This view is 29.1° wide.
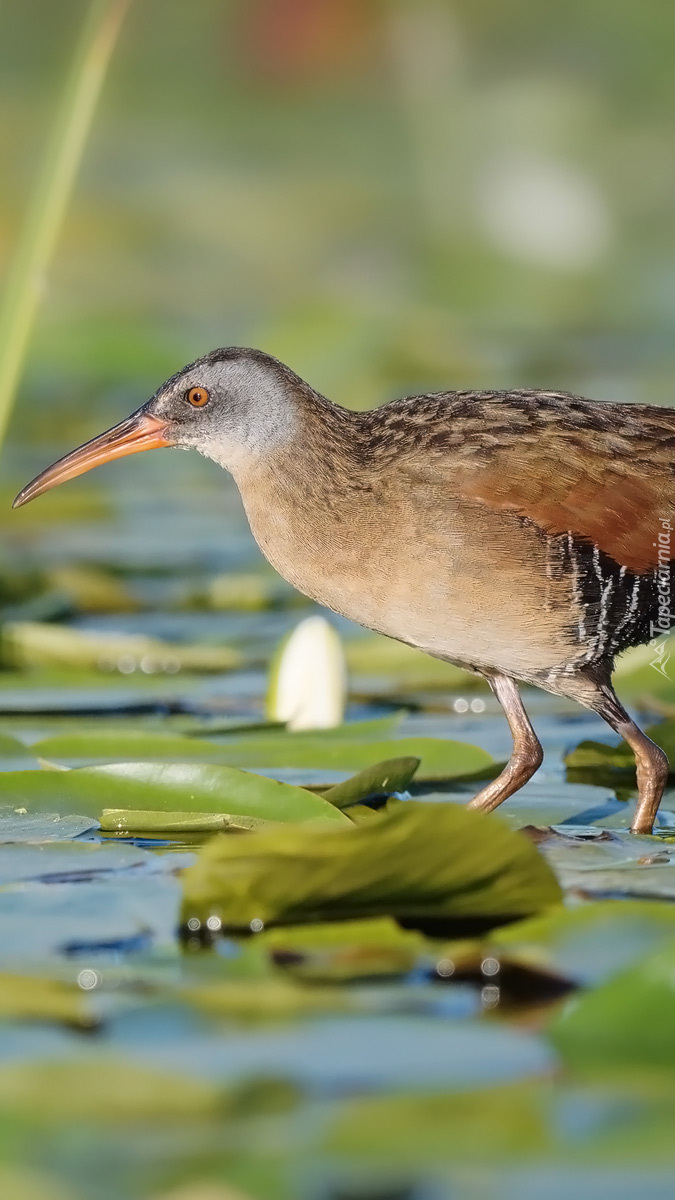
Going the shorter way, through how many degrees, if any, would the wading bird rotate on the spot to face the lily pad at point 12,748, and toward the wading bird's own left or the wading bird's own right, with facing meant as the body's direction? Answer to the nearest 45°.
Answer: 0° — it already faces it

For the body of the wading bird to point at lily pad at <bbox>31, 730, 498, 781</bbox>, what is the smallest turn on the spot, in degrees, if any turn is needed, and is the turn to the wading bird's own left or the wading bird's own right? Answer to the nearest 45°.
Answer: approximately 45° to the wading bird's own right

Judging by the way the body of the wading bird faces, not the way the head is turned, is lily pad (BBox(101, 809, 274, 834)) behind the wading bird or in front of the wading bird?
in front

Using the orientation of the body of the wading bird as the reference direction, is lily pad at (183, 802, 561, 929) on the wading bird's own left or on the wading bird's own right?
on the wading bird's own left

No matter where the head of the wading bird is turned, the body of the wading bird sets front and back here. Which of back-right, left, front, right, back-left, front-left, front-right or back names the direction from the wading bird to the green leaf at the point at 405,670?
right

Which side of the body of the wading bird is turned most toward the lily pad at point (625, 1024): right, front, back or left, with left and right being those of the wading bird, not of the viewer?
left

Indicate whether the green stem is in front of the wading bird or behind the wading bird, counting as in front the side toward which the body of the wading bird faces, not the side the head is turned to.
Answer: in front

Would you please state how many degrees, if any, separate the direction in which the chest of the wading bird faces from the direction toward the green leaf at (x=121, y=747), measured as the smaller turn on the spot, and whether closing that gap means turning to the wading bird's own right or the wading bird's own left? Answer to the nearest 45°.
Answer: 0° — it already faces it

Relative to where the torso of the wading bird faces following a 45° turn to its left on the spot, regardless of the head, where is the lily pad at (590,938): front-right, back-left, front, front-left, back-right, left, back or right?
front-left

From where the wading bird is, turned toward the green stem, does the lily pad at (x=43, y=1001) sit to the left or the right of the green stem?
left

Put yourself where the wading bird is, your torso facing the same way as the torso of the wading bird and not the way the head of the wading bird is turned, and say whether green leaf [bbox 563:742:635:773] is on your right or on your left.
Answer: on your right

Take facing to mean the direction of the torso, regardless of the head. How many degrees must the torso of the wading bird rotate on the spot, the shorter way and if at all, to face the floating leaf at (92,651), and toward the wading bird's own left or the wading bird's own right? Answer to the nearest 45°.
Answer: approximately 45° to the wading bird's own right

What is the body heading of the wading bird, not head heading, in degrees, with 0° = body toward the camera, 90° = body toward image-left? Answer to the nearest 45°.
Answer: approximately 90°

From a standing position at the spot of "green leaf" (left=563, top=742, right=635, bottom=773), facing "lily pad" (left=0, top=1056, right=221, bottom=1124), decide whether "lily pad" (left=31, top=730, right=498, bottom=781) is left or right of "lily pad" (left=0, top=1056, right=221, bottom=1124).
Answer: right
